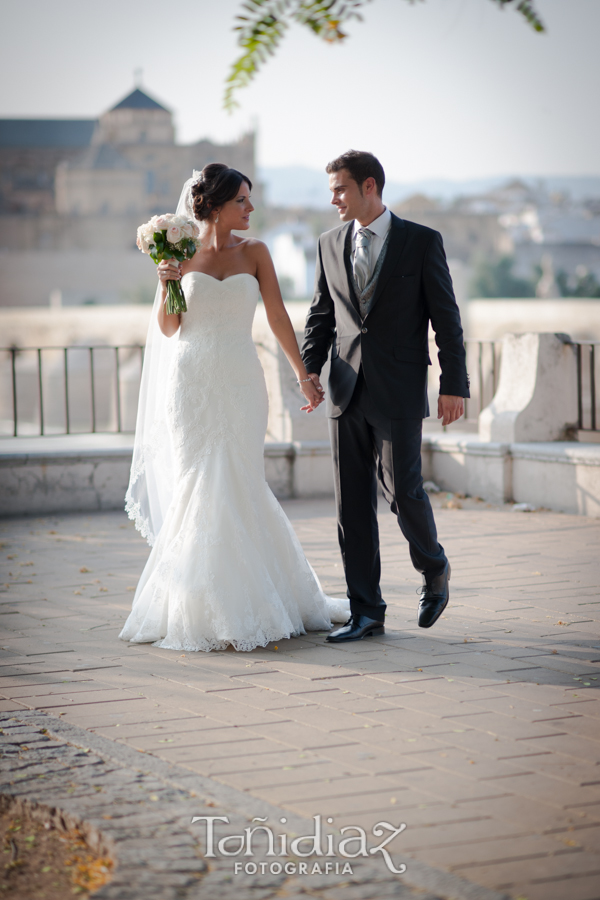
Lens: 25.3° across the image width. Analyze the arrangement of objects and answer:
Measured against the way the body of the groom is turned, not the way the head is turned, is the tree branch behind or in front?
in front

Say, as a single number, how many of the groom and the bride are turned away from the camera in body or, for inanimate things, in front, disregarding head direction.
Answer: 0

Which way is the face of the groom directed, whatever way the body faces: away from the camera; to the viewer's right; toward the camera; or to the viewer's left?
to the viewer's left

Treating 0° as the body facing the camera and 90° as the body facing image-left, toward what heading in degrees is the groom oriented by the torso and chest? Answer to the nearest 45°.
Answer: approximately 45°

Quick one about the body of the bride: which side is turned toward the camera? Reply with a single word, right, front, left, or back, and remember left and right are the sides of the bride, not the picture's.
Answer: front

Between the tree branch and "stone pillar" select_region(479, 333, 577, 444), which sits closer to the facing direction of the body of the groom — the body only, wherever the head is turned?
the tree branch

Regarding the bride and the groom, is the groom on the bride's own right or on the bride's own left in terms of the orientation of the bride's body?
on the bride's own left

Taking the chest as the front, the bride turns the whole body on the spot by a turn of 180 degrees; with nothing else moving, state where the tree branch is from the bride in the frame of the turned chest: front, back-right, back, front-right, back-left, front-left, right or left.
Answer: back
